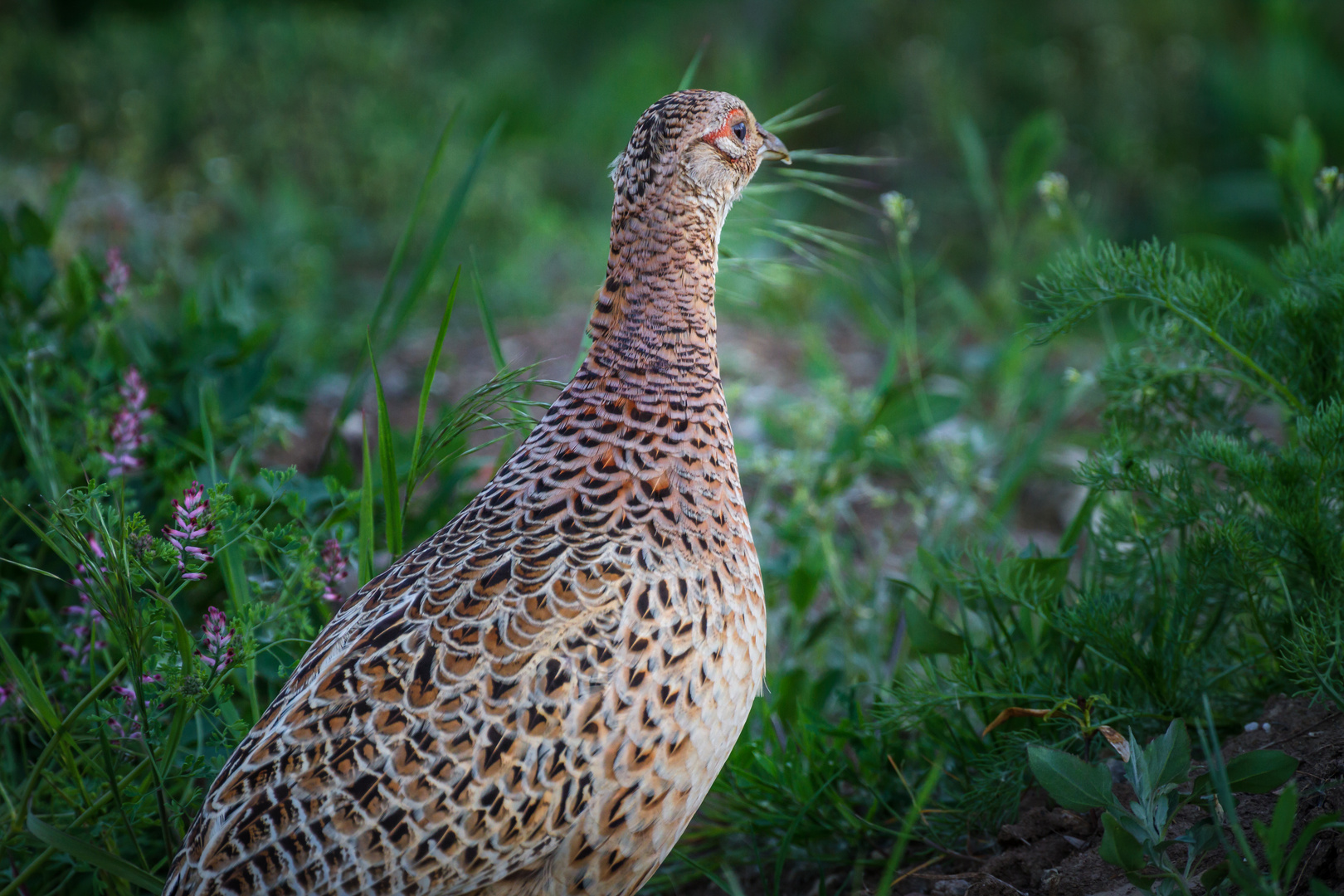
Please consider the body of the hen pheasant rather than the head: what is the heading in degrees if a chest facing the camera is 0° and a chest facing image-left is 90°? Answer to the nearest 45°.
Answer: approximately 270°

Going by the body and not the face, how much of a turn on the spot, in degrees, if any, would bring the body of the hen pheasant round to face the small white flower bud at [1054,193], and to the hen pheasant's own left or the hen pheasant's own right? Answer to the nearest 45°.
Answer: approximately 45° to the hen pheasant's own left

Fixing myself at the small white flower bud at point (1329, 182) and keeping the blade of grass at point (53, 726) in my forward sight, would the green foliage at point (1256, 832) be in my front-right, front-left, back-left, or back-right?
front-left

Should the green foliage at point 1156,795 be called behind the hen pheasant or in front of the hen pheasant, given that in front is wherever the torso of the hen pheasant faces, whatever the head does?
in front

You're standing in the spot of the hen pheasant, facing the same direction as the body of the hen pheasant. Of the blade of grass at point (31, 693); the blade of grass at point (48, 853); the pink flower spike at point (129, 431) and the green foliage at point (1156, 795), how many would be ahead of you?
1

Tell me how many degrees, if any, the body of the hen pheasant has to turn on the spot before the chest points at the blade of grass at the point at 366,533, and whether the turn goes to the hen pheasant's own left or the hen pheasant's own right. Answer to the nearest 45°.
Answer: approximately 135° to the hen pheasant's own left
